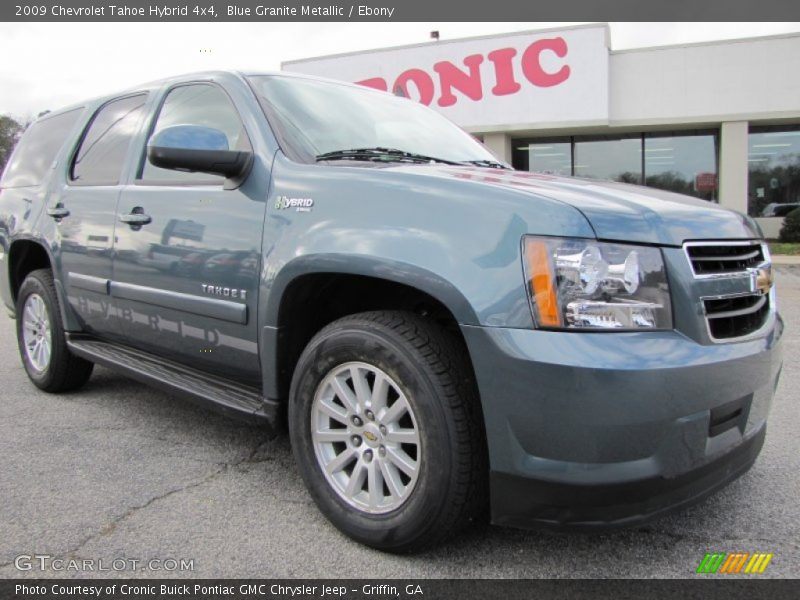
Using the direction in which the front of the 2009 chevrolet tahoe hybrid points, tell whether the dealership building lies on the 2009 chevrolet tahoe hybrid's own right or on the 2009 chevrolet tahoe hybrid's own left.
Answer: on the 2009 chevrolet tahoe hybrid's own left

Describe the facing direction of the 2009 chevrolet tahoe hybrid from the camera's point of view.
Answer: facing the viewer and to the right of the viewer
